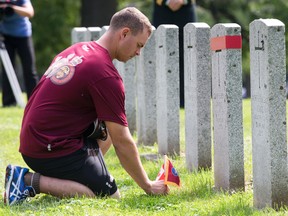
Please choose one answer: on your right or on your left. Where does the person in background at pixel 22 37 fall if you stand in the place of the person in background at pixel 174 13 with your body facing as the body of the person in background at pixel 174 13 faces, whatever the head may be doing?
on your right

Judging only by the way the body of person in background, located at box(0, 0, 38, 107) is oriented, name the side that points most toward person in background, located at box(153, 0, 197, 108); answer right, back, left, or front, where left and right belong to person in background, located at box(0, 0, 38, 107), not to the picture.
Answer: left

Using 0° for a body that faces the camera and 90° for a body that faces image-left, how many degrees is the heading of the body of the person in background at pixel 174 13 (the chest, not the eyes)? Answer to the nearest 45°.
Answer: approximately 0°

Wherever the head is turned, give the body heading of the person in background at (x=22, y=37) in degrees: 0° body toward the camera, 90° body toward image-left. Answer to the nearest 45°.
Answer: approximately 45°

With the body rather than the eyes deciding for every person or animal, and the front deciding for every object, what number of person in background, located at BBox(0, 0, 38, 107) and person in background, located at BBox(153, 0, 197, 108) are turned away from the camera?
0
